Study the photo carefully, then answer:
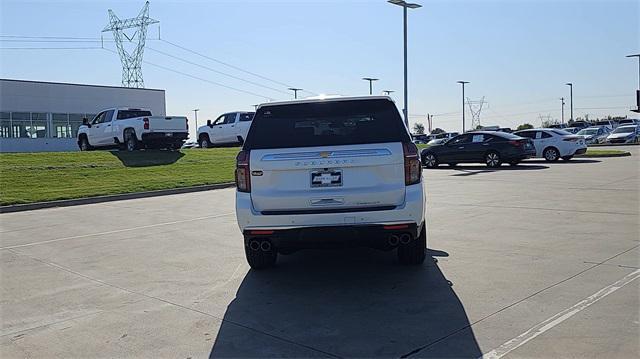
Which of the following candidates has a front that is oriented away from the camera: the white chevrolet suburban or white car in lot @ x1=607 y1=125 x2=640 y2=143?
the white chevrolet suburban

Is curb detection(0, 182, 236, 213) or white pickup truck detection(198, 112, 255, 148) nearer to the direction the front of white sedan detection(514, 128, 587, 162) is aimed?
the white pickup truck

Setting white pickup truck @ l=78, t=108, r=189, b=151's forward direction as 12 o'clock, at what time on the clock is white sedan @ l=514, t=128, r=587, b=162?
The white sedan is roughly at 5 o'clock from the white pickup truck.

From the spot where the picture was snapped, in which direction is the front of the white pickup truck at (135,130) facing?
facing away from the viewer and to the left of the viewer

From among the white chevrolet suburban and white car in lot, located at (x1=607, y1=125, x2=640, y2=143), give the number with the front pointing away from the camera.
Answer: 1

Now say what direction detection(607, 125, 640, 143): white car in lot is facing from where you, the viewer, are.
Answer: facing the viewer and to the left of the viewer

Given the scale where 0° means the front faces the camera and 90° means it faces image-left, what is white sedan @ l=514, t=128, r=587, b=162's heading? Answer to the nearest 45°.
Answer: approximately 135°

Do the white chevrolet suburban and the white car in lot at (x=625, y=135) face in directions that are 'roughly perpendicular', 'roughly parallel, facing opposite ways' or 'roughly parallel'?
roughly perpendicular

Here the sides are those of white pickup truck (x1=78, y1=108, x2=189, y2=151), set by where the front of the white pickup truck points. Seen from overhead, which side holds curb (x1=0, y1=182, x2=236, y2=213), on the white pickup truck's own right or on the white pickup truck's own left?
on the white pickup truck's own left

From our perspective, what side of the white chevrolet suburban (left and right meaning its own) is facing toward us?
back

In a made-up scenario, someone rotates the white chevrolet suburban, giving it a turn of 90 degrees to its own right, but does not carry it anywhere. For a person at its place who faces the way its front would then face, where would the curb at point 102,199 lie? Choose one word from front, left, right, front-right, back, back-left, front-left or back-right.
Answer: back-left

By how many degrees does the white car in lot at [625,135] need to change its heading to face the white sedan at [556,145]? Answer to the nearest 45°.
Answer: approximately 45° to its left

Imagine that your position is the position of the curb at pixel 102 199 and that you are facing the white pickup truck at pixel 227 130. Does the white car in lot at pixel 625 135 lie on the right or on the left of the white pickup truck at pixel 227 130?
right

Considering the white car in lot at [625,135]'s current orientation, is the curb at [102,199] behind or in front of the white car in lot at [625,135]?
in front

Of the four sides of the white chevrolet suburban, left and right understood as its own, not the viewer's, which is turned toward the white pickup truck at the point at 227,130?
front
